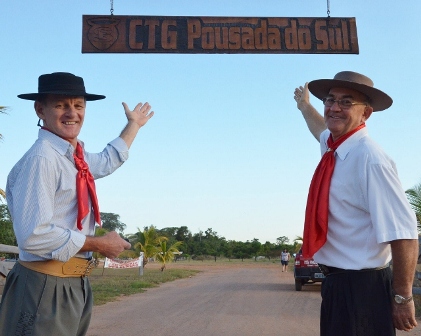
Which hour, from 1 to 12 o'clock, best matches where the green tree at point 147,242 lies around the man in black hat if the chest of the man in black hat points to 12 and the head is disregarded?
The green tree is roughly at 8 o'clock from the man in black hat.

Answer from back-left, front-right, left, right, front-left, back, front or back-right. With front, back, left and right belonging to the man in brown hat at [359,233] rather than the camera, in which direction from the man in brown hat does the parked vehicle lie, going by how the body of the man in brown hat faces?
back-right

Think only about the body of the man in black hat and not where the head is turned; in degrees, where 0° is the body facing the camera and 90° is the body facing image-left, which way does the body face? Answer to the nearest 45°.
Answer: approximately 315°

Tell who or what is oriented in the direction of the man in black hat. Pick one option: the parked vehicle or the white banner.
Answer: the white banner
